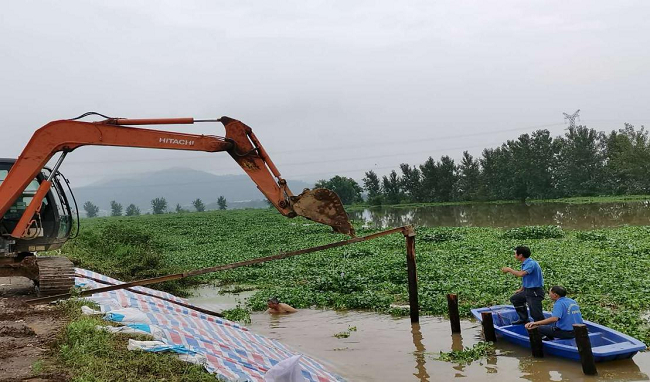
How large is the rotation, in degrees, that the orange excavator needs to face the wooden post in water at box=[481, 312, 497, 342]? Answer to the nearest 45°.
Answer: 0° — it already faces it

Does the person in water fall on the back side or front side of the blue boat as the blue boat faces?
on the back side

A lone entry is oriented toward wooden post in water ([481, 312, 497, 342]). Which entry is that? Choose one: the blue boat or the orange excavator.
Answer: the orange excavator

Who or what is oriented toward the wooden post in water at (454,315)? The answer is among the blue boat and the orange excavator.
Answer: the orange excavator

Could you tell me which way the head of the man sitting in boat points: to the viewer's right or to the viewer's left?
to the viewer's left

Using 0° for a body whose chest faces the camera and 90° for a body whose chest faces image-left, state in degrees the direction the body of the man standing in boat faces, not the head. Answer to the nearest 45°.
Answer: approximately 90°

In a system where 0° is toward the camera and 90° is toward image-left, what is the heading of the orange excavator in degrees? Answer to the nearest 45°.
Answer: approximately 270°
